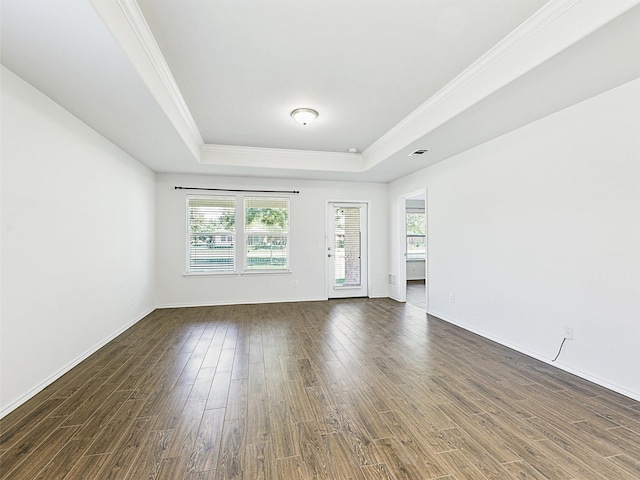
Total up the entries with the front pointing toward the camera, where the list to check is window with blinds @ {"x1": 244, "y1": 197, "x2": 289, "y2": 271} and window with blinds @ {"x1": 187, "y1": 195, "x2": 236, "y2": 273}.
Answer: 2

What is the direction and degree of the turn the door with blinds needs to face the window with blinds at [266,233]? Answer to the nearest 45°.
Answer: approximately 90° to its right

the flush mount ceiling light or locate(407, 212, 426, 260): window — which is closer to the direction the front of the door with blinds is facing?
the flush mount ceiling light

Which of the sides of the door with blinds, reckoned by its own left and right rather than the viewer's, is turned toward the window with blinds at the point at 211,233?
right

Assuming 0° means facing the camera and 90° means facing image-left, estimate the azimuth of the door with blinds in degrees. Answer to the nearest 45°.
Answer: approximately 0°

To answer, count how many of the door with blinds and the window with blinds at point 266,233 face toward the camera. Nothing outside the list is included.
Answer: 2

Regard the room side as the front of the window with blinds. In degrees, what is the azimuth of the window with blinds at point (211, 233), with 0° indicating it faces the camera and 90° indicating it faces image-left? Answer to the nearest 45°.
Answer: approximately 0°

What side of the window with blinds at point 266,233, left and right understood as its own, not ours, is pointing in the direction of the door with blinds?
left

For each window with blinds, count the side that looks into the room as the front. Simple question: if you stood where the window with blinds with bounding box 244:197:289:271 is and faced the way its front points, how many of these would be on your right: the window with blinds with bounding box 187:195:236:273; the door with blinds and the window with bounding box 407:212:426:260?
1
